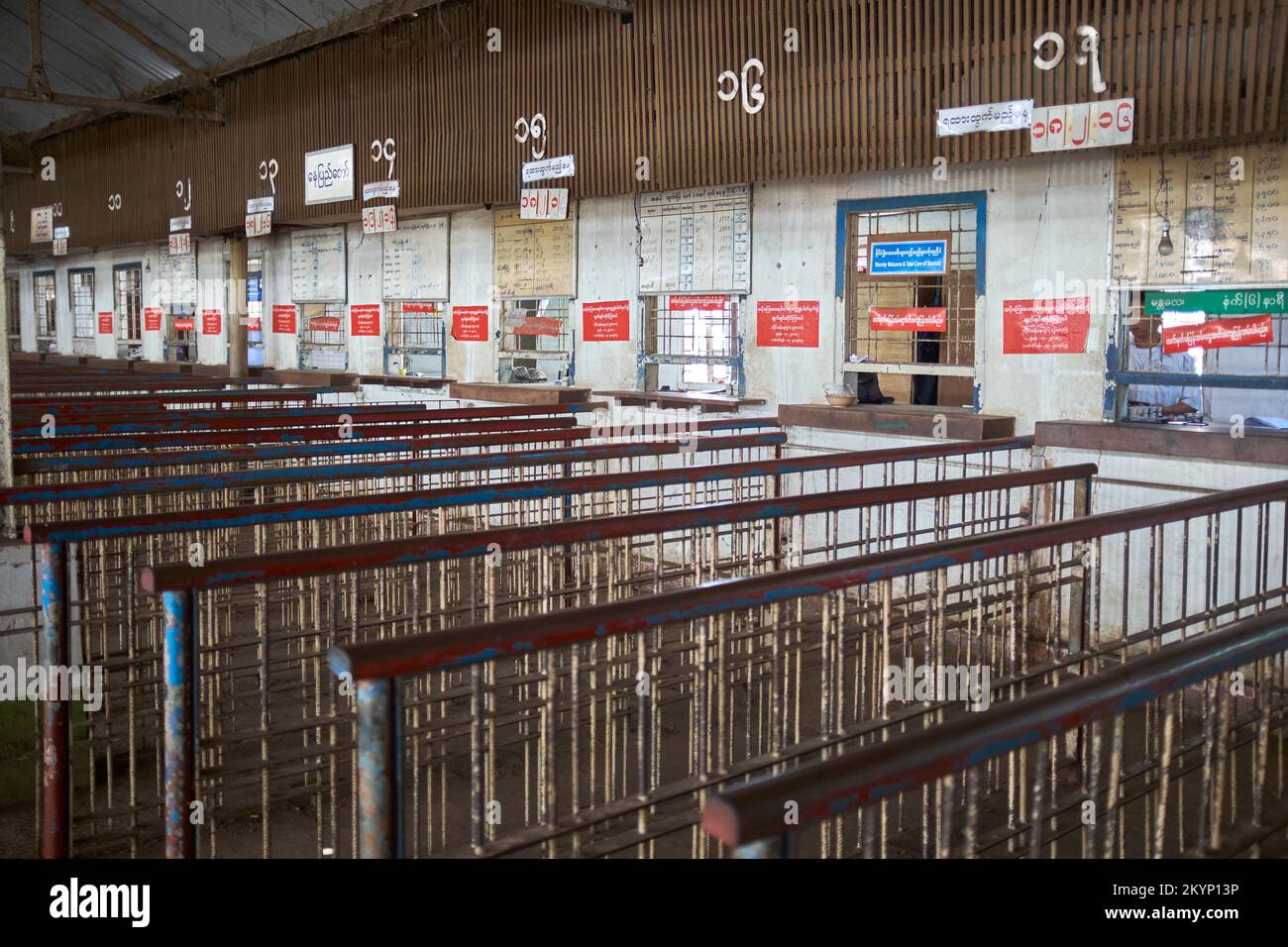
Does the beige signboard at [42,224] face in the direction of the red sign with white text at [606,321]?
no

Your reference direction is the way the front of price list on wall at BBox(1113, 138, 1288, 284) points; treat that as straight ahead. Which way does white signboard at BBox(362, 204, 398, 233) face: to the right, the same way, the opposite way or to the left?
the same way

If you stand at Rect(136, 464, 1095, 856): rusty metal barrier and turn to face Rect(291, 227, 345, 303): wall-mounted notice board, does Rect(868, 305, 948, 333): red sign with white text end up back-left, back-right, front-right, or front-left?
front-right

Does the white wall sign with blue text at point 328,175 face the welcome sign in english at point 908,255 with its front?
no

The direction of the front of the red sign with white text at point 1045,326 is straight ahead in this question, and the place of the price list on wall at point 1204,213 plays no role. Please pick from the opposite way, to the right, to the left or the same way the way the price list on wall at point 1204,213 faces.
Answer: the same way

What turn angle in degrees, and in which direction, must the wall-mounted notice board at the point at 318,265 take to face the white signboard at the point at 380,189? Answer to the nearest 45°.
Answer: approximately 45° to its left

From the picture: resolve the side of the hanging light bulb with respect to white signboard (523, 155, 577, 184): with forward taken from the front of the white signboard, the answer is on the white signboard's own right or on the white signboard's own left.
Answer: on the white signboard's own left

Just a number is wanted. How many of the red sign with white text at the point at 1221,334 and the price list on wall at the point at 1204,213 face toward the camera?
2

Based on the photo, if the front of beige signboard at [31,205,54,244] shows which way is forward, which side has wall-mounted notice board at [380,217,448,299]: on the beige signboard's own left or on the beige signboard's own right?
on the beige signboard's own left

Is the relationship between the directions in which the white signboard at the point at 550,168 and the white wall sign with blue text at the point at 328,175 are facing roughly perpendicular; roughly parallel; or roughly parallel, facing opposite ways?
roughly parallel

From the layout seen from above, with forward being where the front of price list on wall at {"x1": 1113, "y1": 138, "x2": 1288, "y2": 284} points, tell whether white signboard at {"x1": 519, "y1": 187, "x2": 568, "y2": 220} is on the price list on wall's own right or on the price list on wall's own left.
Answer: on the price list on wall's own right

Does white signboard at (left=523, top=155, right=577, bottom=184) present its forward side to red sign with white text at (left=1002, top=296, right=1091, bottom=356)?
no

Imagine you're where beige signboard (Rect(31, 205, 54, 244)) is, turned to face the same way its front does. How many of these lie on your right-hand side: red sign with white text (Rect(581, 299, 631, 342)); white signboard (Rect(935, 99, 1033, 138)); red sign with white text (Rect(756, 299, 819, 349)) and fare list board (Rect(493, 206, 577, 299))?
0

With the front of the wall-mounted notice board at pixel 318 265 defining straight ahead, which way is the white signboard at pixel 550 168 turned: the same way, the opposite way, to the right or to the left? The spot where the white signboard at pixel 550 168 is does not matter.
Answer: the same way

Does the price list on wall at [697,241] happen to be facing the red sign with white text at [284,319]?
no

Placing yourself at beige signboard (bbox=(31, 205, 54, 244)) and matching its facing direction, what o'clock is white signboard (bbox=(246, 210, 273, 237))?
white signboard (bbox=(246, 210, 273, 237)) is roughly at 10 o'clock from beige signboard (bbox=(31, 205, 54, 244)).

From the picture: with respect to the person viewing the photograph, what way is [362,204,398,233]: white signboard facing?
facing the viewer and to the left of the viewer

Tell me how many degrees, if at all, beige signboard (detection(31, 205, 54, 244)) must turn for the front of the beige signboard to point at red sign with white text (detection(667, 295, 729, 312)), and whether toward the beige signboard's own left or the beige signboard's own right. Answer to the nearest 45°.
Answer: approximately 45° to the beige signboard's own left

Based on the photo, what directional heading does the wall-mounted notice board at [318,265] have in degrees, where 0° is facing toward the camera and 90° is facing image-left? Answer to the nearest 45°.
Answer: approximately 45°
